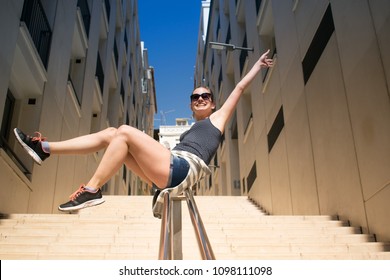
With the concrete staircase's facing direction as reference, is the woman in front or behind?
in front

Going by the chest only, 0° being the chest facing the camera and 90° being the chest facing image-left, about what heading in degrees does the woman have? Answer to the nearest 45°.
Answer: approximately 90°

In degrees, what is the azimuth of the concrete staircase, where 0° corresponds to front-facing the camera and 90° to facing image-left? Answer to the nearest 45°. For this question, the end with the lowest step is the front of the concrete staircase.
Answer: approximately 0°

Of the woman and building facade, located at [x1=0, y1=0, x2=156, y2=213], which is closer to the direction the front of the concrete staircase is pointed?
the woman
